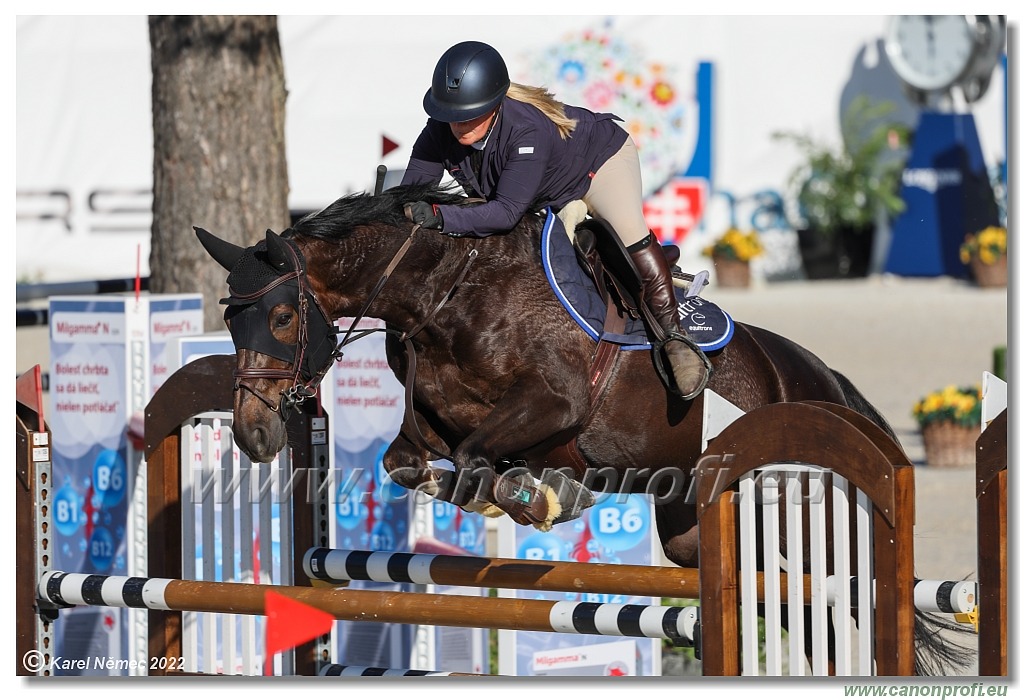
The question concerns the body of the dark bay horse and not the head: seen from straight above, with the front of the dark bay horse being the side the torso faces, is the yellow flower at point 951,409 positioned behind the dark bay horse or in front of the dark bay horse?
behind

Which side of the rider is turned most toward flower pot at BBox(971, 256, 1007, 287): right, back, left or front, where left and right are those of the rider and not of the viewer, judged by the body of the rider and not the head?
back

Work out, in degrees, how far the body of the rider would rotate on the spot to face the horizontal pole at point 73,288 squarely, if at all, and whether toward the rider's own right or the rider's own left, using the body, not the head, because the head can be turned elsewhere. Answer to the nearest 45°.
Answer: approximately 90° to the rider's own right

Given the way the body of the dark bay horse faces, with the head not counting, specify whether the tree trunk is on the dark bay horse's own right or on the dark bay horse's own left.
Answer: on the dark bay horse's own right

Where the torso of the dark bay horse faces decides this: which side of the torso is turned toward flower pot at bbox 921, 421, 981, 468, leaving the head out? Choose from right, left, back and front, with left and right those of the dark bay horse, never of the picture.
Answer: back

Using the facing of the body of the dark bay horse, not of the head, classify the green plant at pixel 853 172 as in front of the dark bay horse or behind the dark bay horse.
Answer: behind

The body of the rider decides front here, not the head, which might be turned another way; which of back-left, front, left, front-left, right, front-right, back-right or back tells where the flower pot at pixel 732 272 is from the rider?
back-right

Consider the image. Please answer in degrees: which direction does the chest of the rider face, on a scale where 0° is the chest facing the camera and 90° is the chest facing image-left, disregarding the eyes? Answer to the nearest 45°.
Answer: approximately 45°

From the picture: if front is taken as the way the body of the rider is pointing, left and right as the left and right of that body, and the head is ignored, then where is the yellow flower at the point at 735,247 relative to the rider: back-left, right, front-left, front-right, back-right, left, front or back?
back-right

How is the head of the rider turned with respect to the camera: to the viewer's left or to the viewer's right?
to the viewer's left

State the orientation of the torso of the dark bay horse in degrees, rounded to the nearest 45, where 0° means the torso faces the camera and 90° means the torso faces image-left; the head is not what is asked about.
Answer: approximately 45°
